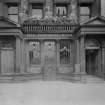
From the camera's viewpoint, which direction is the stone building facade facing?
toward the camera
